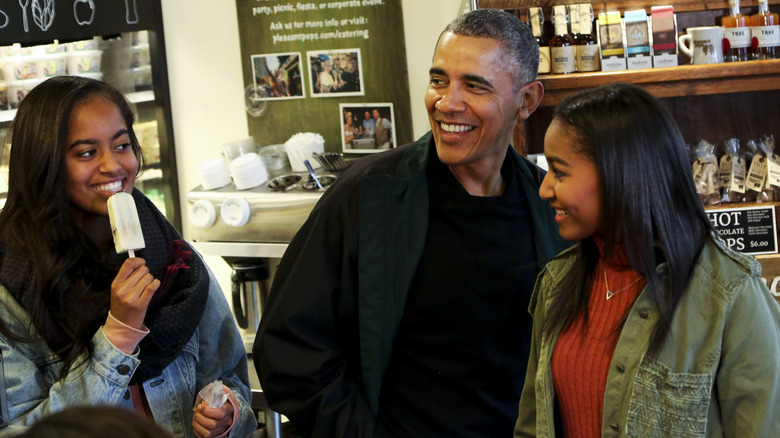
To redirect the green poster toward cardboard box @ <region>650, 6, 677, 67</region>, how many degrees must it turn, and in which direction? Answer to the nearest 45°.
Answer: approximately 45° to its left

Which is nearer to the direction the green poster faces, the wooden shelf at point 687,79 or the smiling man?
the smiling man

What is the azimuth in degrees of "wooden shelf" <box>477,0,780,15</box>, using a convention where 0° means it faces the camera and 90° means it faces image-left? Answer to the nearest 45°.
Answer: approximately 0°

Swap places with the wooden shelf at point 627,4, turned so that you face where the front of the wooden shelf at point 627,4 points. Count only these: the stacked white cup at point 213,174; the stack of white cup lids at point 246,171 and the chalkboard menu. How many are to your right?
3

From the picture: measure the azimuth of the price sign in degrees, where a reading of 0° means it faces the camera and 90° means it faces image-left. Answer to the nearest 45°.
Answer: approximately 0°

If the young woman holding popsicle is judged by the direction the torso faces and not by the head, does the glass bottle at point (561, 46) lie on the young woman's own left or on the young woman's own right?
on the young woman's own left
